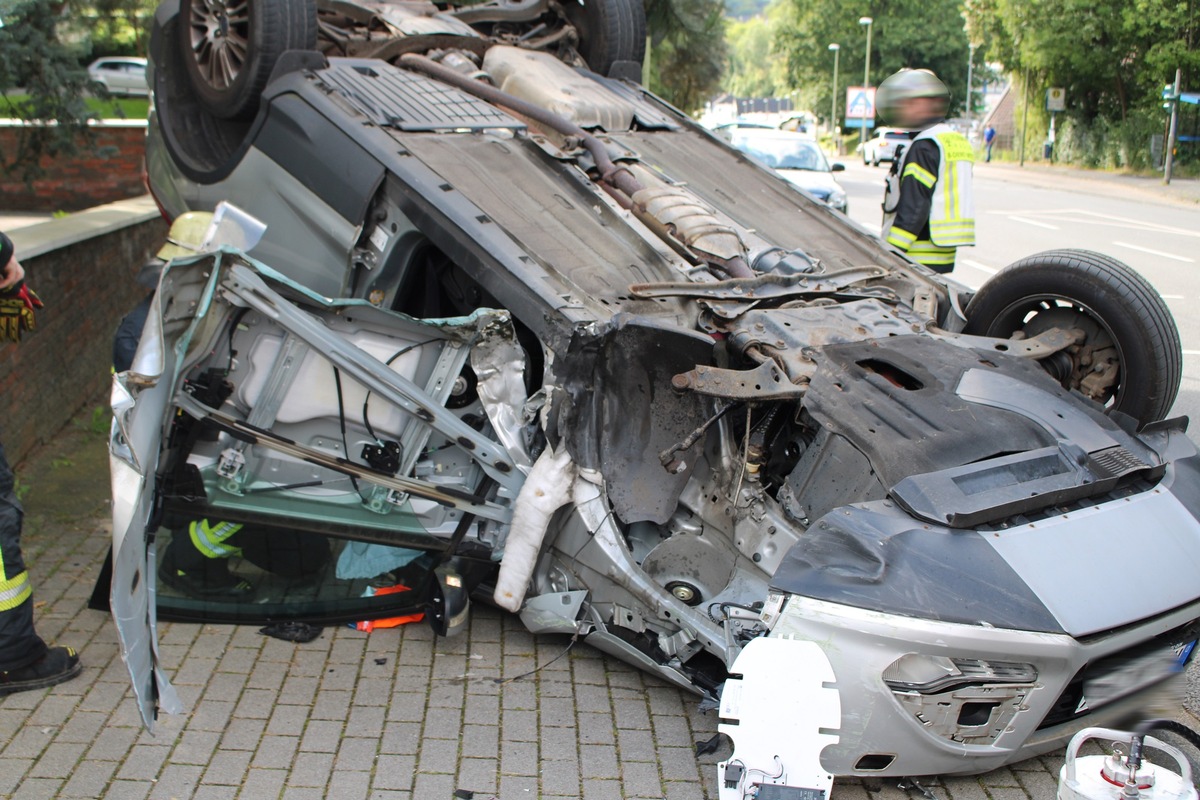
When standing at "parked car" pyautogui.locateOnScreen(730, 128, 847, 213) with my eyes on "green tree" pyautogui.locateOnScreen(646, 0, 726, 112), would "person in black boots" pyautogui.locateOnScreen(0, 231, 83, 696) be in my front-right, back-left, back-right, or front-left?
back-left

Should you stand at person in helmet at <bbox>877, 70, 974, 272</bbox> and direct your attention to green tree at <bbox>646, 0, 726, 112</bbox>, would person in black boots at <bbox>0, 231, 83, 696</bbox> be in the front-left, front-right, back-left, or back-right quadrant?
back-left
